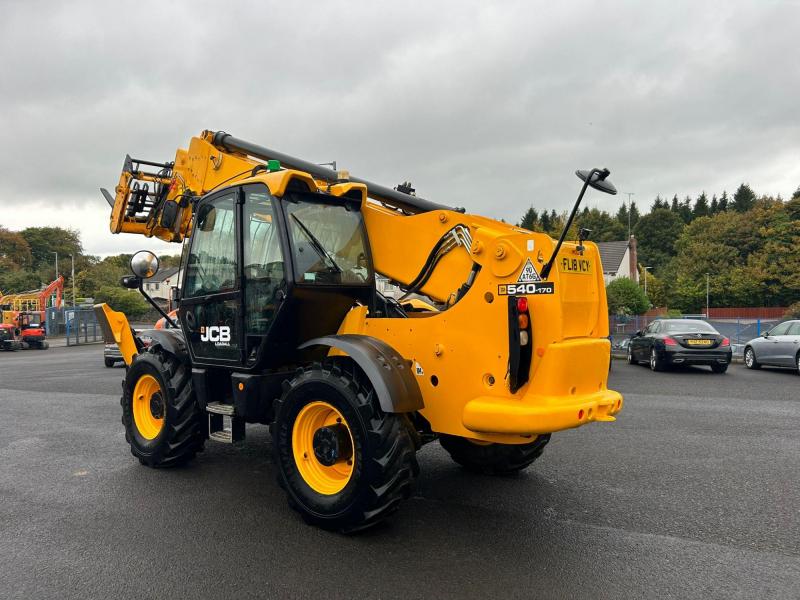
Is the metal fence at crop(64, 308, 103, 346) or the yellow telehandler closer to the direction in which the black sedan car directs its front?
the metal fence

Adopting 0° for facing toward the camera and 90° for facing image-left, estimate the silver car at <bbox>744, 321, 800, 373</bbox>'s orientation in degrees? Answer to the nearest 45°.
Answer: approximately 135°

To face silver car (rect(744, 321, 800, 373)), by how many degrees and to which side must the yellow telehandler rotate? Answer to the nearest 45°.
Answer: approximately 90° to its right

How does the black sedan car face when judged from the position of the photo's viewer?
facing away from the viewer and to the left of the viewer

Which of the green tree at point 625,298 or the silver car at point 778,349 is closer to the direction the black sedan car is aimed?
the green tree

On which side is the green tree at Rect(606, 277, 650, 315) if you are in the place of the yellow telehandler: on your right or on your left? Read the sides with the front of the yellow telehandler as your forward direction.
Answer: on your right

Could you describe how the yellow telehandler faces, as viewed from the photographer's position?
facing away from the viewer and to the left of the viewer

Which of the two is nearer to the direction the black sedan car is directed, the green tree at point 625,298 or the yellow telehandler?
the green tree
